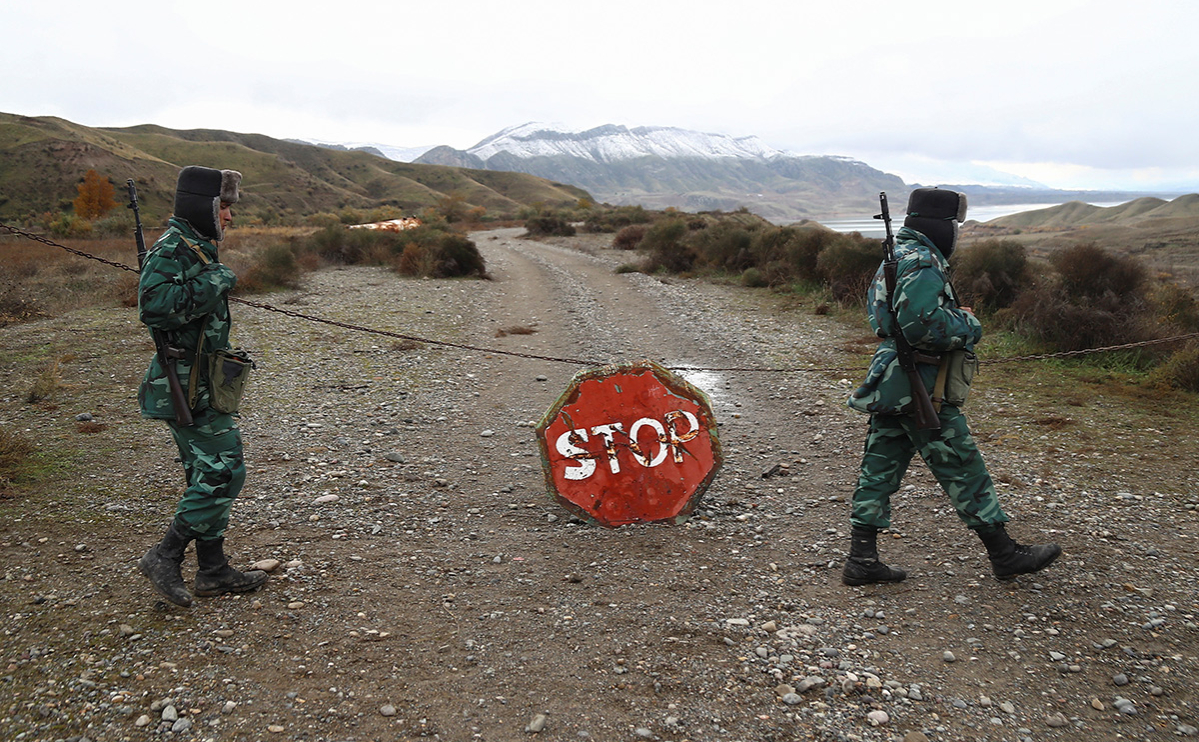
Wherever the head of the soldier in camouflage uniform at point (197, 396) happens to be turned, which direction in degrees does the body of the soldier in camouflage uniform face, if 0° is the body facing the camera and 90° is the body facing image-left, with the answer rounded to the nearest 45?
approximately 270°

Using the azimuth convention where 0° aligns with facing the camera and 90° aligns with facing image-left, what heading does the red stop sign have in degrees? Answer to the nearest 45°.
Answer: approximately 0°

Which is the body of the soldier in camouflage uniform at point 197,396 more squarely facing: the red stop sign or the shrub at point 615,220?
the red stop sign

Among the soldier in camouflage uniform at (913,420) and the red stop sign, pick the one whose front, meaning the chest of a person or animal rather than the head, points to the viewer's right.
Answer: the soldier in camouflage uniform

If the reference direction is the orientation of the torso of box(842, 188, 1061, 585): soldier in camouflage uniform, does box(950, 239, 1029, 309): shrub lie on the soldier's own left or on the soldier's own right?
on the soldier's own left

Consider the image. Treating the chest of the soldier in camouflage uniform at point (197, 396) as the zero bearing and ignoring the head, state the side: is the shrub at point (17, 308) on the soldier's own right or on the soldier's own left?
on the soldier's own left

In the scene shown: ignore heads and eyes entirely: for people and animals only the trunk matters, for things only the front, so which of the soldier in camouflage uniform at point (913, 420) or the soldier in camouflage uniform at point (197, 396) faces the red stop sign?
the soldier in camouflage uniform at point (197, 396)

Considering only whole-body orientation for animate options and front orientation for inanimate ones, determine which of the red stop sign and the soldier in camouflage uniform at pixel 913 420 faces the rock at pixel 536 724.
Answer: the red stop sign

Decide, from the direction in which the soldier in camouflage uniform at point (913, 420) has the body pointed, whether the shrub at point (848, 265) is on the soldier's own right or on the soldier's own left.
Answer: on the soldier's own left

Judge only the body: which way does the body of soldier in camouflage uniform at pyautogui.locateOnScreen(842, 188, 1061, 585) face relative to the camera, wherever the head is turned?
to the viewer's right

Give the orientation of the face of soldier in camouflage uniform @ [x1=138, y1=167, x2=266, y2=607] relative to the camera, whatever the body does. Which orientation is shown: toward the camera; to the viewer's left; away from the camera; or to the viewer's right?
to the viewer's right

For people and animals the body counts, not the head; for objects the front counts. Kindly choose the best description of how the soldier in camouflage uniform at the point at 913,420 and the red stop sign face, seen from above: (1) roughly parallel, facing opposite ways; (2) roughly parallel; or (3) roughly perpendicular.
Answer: roughly perpendicular

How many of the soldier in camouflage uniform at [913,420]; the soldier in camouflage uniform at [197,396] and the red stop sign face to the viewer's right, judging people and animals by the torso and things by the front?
2
